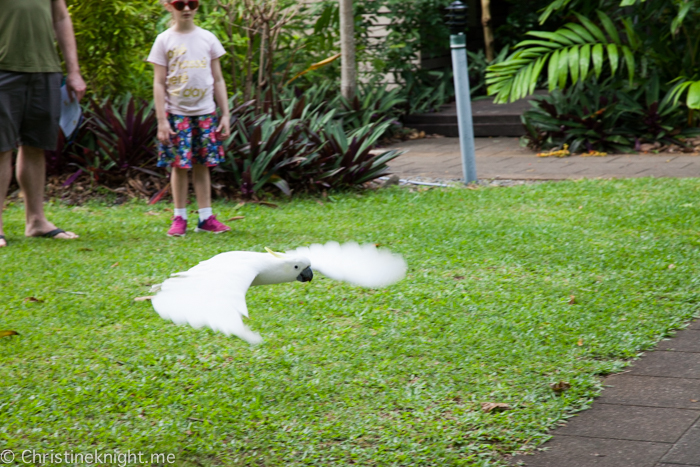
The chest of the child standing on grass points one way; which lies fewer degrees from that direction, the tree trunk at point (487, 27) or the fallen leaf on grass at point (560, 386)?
the fallen leaf on grass

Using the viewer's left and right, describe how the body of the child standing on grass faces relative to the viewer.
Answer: facing the viewer

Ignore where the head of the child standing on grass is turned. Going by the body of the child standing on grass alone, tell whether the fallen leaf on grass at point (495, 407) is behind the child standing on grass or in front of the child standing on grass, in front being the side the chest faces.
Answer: in front

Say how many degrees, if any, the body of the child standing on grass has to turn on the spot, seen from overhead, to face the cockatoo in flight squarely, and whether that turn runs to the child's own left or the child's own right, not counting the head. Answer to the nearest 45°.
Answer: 0° — they already face it

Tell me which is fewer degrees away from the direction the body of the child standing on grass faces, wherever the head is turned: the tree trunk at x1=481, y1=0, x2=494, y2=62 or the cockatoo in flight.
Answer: the cockatoo in flight

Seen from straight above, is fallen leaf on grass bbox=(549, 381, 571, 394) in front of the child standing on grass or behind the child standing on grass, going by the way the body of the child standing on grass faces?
in front

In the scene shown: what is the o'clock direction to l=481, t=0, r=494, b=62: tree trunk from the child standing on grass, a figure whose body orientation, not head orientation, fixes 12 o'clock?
The tree trunk is roughly at 7 o'clock from the child standing on grass.

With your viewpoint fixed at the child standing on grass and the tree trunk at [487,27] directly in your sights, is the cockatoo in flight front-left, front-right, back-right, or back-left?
back-right

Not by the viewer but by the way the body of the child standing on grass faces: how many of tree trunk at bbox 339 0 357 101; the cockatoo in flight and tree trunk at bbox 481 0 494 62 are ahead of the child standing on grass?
1

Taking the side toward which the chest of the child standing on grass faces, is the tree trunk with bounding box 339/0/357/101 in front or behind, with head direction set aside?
behind
